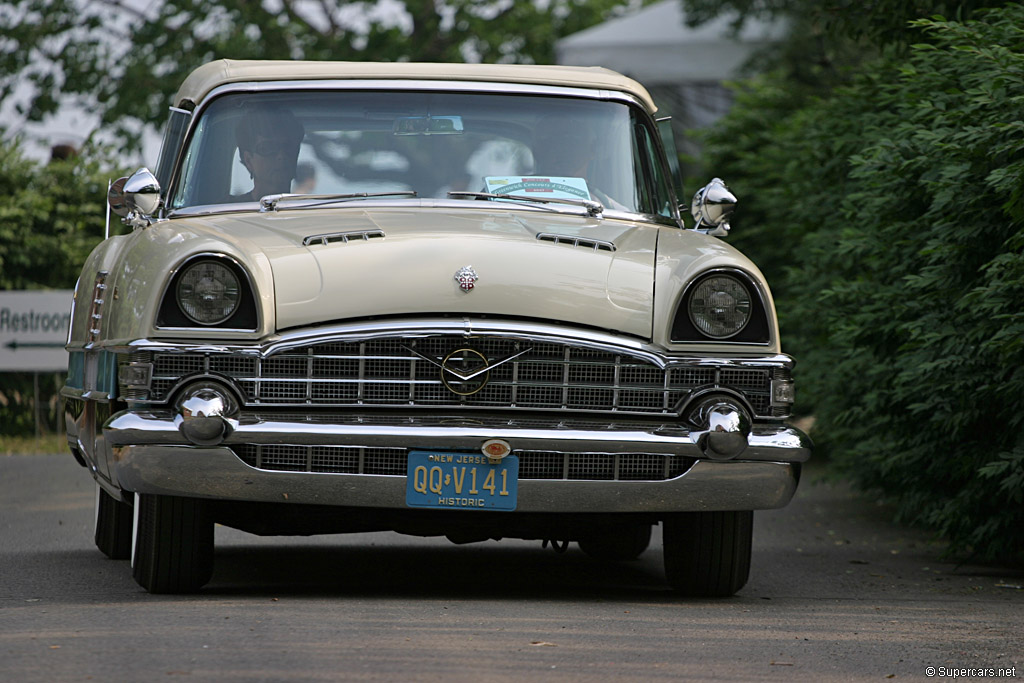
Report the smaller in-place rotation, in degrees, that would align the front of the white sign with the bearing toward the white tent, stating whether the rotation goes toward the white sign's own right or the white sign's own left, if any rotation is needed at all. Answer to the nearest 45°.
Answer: approximately 135° to the white sign's own left

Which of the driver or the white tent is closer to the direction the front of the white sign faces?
the driver

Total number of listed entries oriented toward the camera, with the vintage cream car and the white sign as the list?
2

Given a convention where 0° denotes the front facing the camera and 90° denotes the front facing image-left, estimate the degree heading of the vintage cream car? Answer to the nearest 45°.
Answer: approximately 0°

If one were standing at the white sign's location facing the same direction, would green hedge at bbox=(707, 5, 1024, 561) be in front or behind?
in front

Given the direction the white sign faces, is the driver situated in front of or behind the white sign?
in front

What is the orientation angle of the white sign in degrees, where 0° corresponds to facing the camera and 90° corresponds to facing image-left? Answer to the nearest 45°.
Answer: approximately 0°

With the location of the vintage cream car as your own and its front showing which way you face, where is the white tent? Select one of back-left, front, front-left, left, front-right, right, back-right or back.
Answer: back
